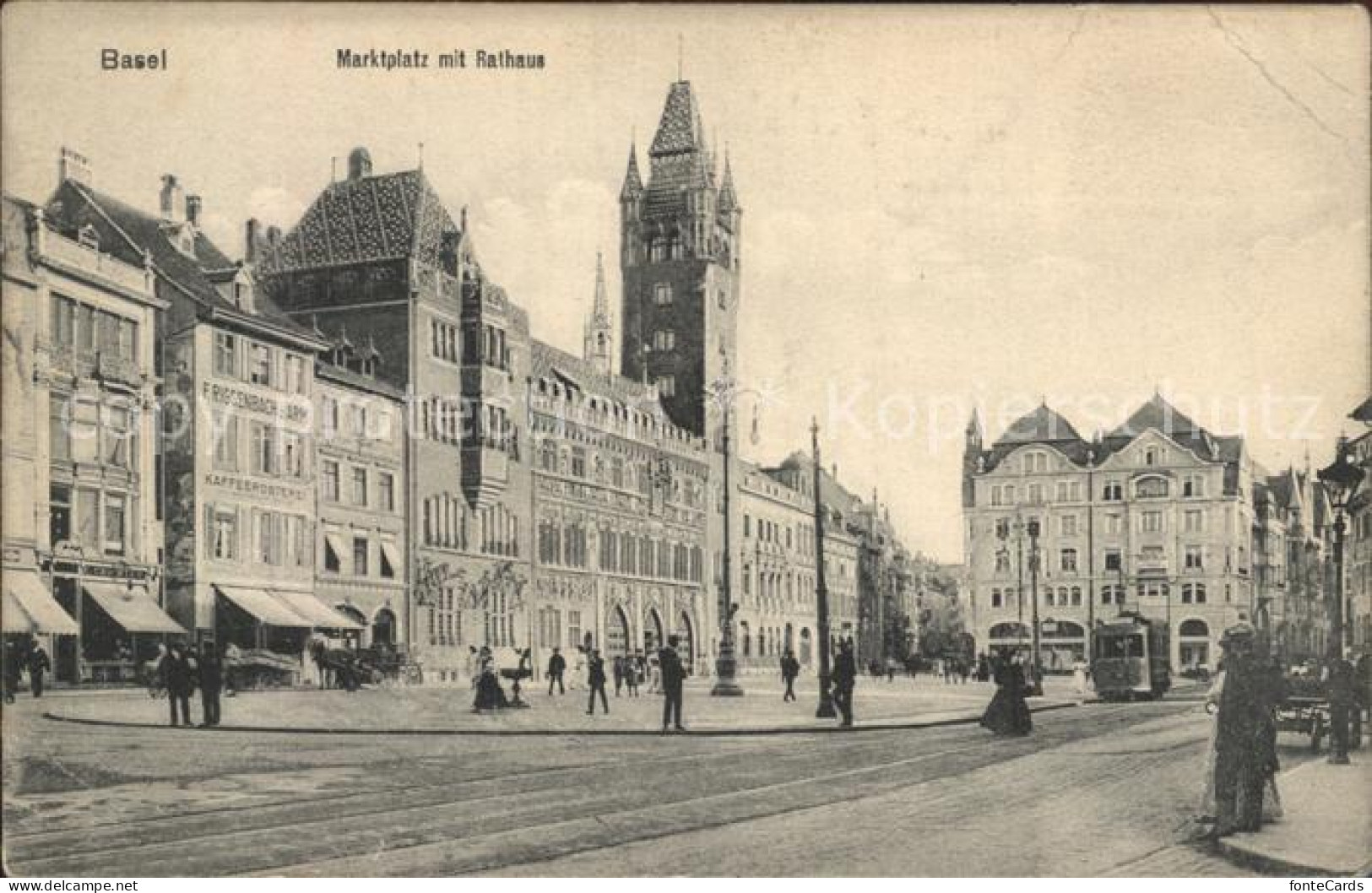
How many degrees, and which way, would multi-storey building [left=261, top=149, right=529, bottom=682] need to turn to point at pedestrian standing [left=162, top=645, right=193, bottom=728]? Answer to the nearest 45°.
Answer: approximately 90° to its right

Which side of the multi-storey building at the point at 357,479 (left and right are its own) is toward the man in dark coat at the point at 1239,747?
front

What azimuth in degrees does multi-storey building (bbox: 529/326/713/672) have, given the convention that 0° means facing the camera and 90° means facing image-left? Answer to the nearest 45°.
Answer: approximately 315°

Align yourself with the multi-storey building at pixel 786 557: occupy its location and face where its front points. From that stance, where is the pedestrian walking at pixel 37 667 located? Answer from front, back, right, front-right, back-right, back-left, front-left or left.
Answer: front-right

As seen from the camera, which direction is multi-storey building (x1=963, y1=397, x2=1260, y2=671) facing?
toward the camera

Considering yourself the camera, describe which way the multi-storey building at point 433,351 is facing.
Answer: facing the viewer and to the right of the viewer
